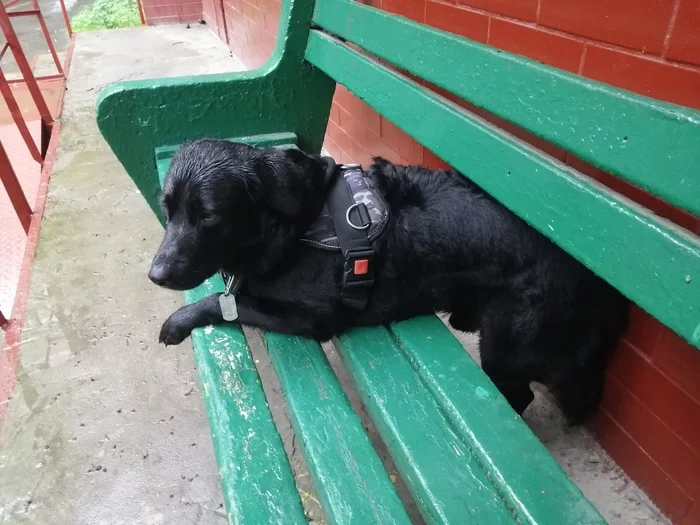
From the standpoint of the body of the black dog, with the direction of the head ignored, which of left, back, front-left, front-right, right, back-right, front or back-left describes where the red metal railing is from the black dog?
front-right

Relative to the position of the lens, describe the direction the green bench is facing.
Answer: facing the viewer and to the left of the viewer

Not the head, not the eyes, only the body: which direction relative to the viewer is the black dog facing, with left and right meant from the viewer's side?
facing to the left of the viewer

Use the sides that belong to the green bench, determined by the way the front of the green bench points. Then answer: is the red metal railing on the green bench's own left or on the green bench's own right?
on the green bench's own right
